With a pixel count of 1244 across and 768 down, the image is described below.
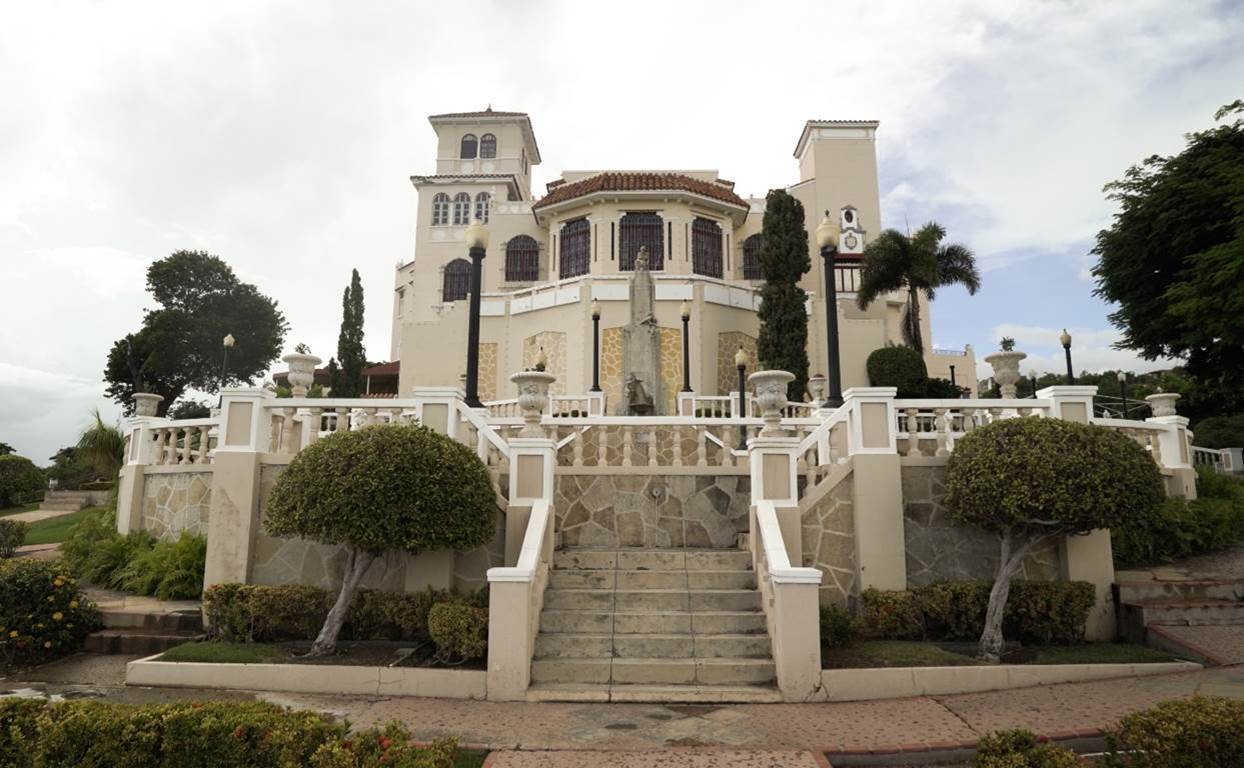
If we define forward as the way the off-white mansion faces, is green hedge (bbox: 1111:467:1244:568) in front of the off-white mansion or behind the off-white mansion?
in front

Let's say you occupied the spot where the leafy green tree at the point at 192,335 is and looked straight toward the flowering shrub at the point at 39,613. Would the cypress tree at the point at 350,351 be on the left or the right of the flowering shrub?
left

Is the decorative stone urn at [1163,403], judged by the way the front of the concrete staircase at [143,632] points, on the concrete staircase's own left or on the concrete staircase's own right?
on the concrete staircase's own left

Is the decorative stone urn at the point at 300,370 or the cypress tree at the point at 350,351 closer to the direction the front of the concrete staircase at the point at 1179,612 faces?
the decorative stone urn

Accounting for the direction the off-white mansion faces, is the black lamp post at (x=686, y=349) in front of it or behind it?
in front

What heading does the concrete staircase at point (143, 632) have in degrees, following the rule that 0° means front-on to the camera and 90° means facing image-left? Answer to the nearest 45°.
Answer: approximately 0°

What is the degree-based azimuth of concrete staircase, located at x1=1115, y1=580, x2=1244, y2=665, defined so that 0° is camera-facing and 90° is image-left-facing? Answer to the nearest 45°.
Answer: approximately 0°

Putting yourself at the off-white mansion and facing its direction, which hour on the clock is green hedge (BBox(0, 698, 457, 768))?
The green hedge is roughly at 12 o'clock from the off-white mansion.

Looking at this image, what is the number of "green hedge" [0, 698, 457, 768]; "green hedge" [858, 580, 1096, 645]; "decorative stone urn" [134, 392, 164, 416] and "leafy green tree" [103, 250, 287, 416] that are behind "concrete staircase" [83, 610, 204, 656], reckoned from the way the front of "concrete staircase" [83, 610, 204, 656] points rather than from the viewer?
2

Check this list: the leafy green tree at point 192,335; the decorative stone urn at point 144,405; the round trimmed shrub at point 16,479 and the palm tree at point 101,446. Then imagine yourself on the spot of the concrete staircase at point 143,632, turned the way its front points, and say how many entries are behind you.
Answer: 4

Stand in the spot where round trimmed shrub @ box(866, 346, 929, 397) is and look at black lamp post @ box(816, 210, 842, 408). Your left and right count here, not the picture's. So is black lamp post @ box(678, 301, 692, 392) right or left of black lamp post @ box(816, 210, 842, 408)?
right
